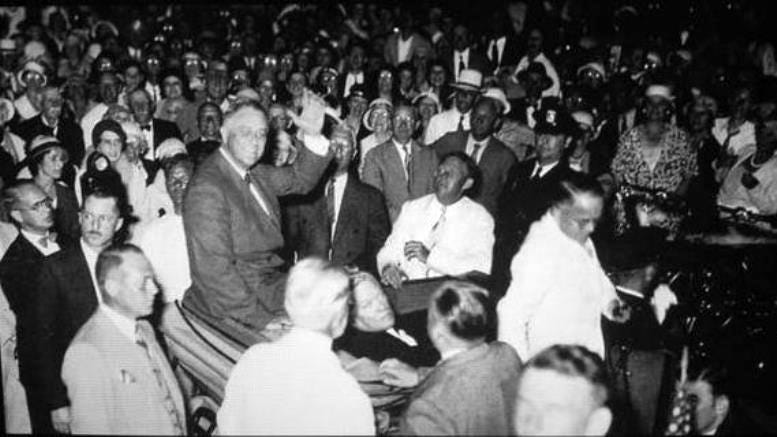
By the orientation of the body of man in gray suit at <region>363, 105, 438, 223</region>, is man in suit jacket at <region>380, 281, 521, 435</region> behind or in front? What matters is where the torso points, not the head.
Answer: in front

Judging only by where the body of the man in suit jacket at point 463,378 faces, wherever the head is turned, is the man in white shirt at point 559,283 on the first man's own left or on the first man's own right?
on the first man's own right

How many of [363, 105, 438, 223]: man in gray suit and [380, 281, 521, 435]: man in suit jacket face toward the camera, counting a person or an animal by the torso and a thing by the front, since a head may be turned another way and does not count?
1

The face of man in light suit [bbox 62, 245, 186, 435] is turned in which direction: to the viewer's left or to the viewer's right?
to the viewer's right

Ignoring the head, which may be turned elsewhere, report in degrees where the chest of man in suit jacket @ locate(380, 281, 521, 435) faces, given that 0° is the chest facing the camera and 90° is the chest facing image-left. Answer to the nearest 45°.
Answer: approximately 135°

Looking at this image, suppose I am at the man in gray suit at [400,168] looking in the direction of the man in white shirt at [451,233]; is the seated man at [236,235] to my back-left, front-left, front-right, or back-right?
front-right

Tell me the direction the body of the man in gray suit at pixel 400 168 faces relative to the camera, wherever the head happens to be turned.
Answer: toward the camera

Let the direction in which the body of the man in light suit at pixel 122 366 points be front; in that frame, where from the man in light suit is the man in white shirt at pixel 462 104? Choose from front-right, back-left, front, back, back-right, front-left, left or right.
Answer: left

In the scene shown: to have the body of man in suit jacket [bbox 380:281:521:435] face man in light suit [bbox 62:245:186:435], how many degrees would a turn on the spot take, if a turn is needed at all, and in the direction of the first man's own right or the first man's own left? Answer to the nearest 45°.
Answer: approximately 45° to the first man's own left

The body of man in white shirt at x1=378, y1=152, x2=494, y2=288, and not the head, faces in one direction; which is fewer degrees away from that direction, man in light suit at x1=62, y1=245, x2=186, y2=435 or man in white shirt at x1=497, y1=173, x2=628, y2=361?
the man in light suit

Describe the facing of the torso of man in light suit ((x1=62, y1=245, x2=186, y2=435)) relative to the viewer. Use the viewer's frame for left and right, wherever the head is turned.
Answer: facing the viewer and to the right of the viewer

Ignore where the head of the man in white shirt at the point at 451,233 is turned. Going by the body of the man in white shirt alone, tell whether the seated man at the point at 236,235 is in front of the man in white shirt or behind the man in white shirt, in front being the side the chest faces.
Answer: in front

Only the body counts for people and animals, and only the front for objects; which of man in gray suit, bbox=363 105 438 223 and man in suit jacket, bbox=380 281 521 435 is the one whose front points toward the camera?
the man in gray suit

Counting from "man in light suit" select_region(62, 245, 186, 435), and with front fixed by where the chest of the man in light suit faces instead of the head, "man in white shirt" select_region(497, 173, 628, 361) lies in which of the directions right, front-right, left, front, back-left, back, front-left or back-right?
front-left
